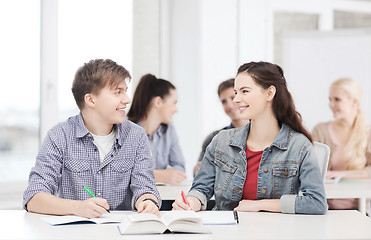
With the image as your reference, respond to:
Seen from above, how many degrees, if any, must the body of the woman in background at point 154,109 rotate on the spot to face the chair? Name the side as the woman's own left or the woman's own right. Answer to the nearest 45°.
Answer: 0° — they already face it

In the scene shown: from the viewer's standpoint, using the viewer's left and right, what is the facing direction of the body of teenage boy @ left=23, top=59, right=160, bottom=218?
facing the viewer

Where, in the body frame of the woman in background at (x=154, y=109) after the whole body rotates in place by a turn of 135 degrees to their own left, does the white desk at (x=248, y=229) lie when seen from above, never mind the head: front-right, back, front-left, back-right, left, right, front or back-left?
back

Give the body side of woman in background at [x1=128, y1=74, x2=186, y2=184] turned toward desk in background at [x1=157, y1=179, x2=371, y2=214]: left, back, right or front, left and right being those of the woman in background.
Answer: front

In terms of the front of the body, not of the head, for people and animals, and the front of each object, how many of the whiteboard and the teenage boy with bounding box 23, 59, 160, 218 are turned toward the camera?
2

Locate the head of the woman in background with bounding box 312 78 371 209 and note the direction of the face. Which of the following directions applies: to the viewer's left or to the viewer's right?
to the viewer's left

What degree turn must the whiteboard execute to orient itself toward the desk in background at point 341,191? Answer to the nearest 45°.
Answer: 0° — it already faces it

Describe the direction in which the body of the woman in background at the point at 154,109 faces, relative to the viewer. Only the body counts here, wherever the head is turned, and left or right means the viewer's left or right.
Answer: facing the viewer and to the right of the viewer

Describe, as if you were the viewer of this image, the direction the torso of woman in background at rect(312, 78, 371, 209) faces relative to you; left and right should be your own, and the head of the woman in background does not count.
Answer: facing the viewer and to the left of the viewer

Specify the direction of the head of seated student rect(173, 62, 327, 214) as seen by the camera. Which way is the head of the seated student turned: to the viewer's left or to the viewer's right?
to the viewer's left

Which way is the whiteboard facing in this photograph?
toward the camera

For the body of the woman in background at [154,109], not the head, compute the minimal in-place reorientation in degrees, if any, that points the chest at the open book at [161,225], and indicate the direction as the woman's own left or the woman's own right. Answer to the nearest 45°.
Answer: approximately 45° to the woman's own right

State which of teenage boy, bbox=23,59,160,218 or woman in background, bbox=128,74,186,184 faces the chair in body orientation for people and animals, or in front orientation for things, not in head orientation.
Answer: the woman in background

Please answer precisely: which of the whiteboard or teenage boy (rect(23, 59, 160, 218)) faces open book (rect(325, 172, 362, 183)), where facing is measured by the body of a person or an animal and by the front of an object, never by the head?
the whiteboard
